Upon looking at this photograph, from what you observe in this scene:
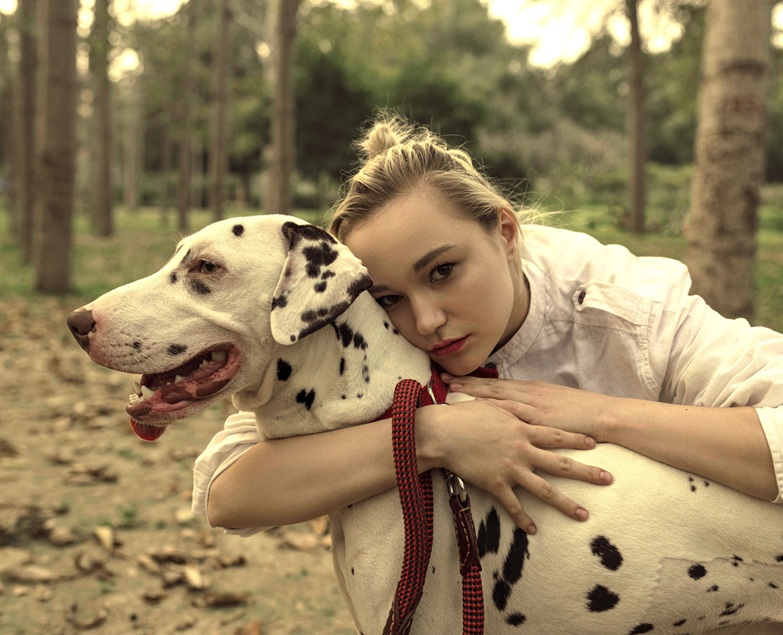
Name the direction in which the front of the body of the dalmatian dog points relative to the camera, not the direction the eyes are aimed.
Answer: to the viewer's left

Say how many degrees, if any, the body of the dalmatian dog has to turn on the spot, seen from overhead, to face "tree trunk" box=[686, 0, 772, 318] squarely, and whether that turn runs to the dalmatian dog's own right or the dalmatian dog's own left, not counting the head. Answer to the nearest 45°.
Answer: approximately 135° to the dalmatian dog's own right

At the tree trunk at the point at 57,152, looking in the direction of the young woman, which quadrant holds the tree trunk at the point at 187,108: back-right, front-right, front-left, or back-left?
back-left

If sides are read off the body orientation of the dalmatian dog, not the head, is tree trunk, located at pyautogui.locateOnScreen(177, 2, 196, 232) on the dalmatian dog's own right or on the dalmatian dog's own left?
on the dalmatian dog's own right

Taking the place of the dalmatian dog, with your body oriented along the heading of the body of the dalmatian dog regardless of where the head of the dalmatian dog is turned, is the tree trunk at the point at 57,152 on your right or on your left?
on your right

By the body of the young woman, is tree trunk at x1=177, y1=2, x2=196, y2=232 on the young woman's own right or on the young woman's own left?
on the young woman's own right

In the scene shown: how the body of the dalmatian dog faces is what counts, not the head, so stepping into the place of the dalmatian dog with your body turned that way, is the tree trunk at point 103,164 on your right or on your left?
on your right

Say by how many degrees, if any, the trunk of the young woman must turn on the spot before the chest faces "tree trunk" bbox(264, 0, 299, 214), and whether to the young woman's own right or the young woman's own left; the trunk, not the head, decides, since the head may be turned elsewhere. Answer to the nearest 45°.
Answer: approximately 135° to the young woman's own right

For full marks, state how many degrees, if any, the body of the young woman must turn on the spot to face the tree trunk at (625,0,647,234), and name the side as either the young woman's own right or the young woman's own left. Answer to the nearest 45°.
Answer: approximately 135° to the young woman's own right

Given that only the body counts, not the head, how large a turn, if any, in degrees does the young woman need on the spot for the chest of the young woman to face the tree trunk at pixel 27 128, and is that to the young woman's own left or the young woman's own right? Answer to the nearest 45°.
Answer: approximately 90° to the young woman's own right

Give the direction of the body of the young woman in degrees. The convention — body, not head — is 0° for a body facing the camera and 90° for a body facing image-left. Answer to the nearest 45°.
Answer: approximately 45°
